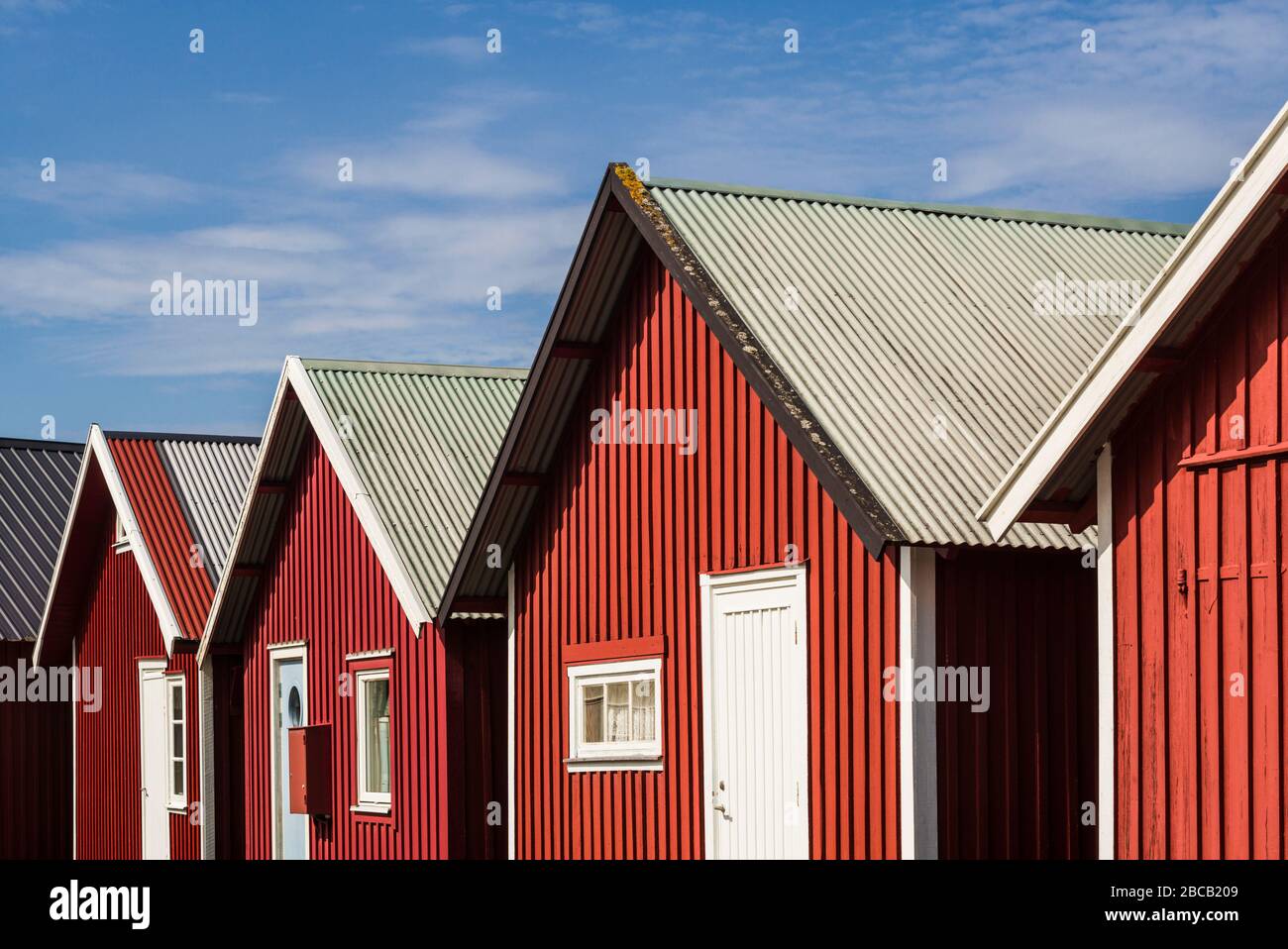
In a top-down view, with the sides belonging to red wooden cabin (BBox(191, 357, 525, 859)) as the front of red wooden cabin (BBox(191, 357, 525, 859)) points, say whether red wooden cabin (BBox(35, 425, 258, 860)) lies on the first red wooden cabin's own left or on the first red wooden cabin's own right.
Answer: on the first red wooden cabin's own right

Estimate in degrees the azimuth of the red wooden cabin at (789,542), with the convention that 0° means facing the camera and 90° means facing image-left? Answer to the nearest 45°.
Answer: approximately 45°

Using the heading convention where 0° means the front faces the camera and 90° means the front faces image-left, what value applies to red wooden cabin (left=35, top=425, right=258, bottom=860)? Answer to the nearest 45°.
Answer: approximately 45°

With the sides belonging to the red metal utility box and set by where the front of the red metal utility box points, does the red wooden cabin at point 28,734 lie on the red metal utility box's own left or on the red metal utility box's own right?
on the red metal utility box's own right

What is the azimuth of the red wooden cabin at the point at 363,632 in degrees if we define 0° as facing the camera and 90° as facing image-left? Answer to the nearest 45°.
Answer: approximately 45°

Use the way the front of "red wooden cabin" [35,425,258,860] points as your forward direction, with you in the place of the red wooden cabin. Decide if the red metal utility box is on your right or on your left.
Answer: on your left
